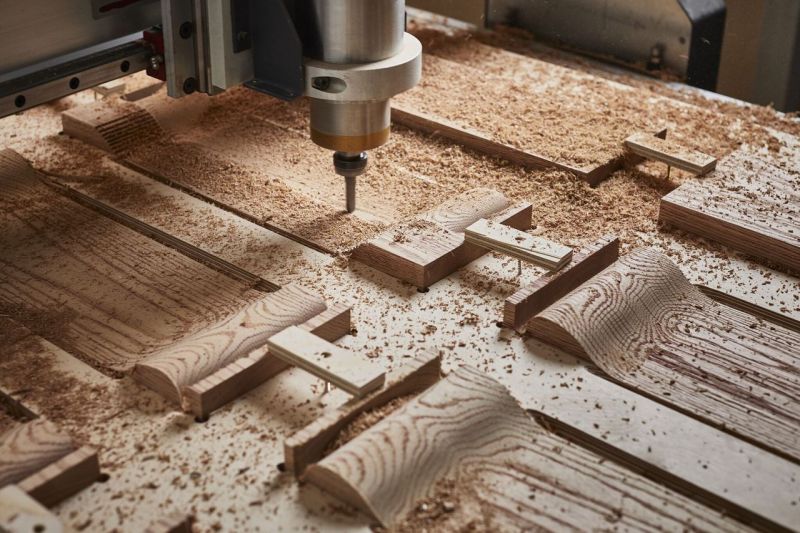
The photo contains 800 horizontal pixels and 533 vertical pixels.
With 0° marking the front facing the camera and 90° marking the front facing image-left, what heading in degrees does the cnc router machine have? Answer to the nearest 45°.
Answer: approximately 315°

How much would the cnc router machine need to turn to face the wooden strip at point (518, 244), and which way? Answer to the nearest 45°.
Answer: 0° — it already faces it

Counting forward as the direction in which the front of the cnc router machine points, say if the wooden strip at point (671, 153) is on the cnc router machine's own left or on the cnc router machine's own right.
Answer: on the cnc router machine's own left

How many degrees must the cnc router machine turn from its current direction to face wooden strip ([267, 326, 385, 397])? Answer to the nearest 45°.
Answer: approximately 45° to its right

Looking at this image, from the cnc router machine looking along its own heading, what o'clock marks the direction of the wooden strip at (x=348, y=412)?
The wooden strip is roughly at 1 o'clock from the cnc router machine.

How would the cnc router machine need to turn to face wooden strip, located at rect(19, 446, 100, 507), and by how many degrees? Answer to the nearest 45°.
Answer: approximately 45° to its right
